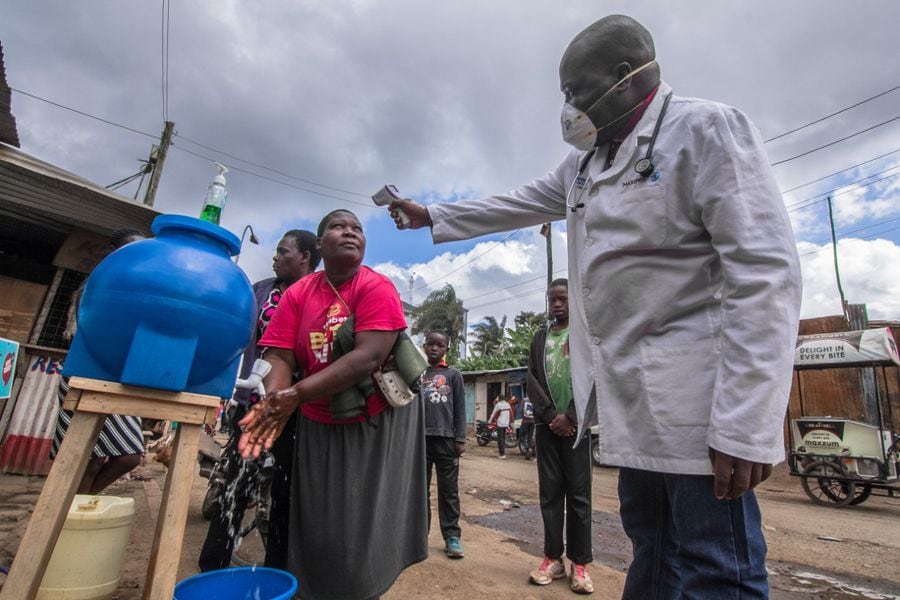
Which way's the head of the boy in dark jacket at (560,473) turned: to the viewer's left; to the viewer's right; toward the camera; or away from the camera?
toward the camera

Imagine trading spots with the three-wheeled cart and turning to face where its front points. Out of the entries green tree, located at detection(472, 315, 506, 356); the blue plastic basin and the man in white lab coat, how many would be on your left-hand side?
2

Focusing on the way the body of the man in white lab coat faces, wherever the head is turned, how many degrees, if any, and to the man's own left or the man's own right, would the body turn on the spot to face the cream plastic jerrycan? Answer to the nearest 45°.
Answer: approximately 45° to the man's own right

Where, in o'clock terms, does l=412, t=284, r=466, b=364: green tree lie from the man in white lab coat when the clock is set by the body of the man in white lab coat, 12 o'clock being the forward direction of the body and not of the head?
The green tree is roughly at 4 o'clock from the man in white lab coat.

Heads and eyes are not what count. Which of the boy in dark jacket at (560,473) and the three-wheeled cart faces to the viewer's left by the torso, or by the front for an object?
the three-wheeled cart

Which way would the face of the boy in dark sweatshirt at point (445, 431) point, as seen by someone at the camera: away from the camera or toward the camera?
toward the camera

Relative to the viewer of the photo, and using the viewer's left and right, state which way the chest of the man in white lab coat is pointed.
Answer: facing the viewer and to the left of the viewer

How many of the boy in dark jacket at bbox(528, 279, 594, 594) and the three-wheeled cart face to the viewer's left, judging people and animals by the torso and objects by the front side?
1

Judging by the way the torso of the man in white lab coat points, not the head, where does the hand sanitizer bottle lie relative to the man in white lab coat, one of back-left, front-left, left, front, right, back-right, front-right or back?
front-right

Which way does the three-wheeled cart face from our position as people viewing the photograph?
facing to the left of the viewer

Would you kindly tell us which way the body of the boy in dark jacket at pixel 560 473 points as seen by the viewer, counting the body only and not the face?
toward the camera

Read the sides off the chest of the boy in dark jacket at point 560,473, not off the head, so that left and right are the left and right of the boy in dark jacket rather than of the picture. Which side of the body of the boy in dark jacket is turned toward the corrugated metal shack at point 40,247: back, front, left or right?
right
